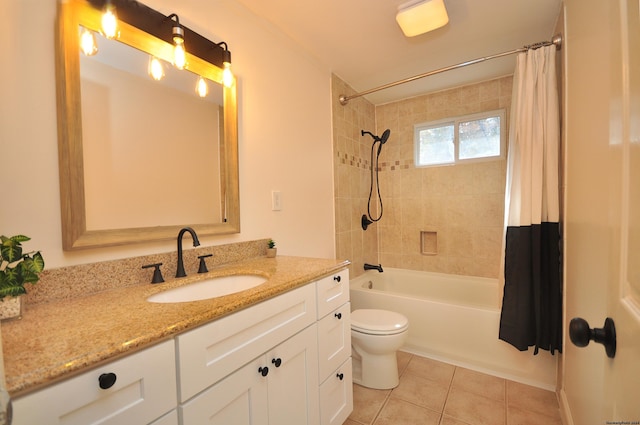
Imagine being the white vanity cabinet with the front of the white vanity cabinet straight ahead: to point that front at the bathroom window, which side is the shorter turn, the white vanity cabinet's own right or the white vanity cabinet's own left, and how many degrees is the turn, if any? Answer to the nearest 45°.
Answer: approximately 45° to the white vanity cabinet's own left

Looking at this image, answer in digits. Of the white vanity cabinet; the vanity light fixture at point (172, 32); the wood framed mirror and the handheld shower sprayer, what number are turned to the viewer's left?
0

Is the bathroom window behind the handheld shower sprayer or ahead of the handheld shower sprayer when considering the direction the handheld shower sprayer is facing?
ahead

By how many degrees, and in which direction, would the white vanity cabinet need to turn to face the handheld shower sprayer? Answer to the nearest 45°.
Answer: approximately 90° to its left

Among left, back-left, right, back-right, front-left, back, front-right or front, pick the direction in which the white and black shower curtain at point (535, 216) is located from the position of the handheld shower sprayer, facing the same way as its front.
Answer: front-right

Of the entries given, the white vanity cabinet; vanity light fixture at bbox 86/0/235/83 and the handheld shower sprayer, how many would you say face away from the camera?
0

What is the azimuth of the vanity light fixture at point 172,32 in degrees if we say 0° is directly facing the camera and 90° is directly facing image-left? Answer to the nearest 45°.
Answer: approximately 315°

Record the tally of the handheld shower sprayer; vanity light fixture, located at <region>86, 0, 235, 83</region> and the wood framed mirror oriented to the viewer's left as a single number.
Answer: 0

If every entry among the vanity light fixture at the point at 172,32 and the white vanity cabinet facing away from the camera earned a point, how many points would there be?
0

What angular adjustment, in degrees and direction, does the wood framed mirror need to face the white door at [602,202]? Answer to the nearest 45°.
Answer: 0° — it already faces it

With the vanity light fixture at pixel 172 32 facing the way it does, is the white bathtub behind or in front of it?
in front

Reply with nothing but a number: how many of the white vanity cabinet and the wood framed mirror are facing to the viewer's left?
0

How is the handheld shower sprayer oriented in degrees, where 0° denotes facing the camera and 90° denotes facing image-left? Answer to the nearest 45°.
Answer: approximately 270°
